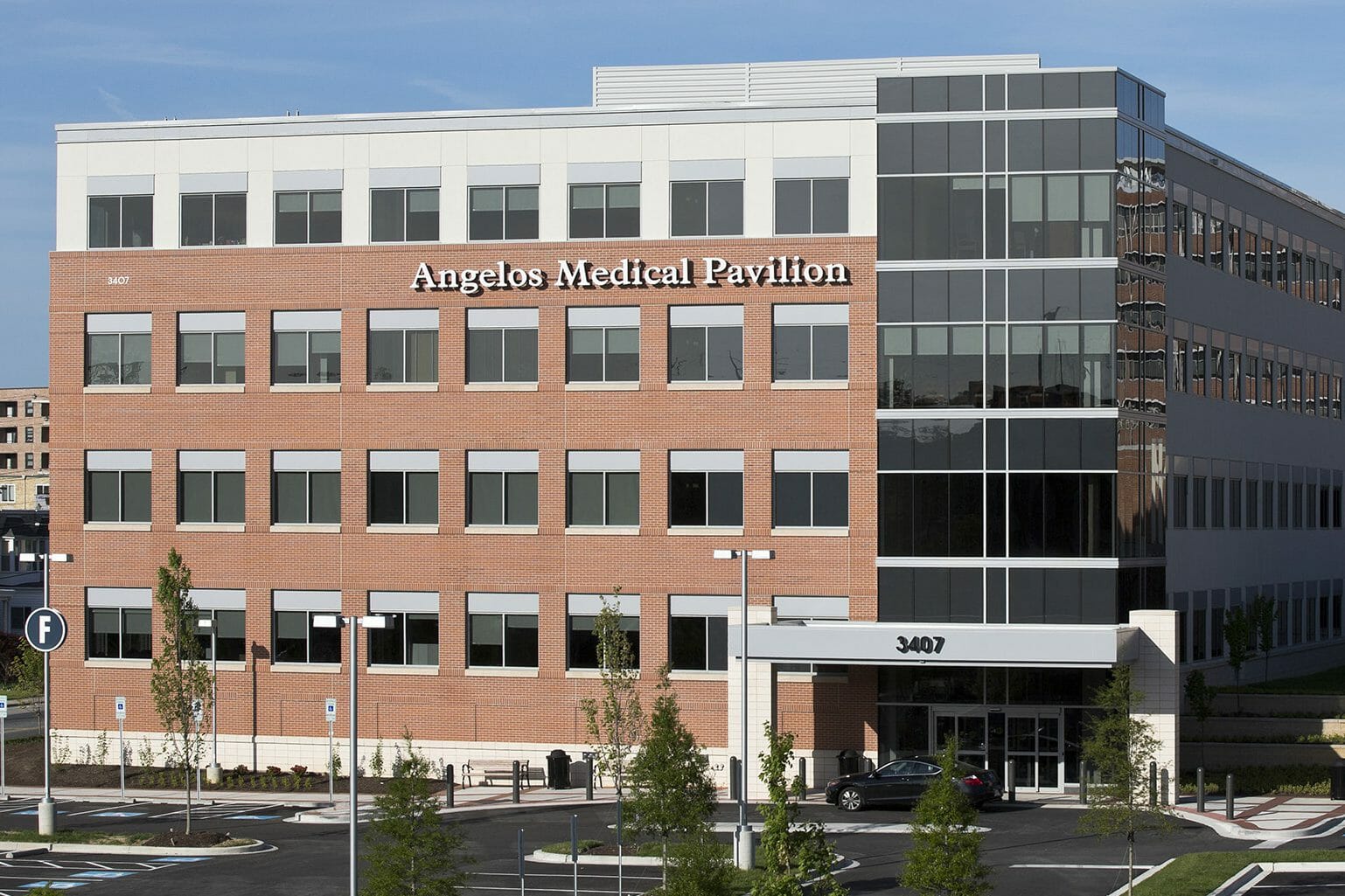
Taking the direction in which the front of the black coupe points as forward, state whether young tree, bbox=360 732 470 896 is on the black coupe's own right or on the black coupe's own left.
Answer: on the black coupe's own left

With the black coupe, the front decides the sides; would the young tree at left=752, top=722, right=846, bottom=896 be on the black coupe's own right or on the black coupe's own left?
on the black coupe's own left

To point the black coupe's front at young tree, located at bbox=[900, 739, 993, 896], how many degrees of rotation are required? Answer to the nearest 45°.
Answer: approximately 135° to its left

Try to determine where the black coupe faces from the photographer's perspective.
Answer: facing away from the viewer and to the left of the viewer

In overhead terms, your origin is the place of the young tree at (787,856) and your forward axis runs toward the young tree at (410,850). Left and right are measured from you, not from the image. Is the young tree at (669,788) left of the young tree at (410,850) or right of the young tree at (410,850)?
right
